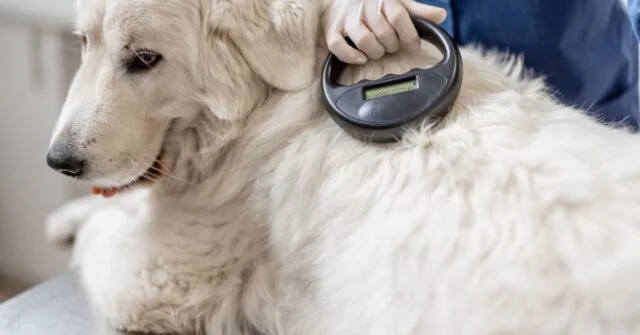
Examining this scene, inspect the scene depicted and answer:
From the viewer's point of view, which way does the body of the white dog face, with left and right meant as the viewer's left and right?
facing to the left of the viewer
